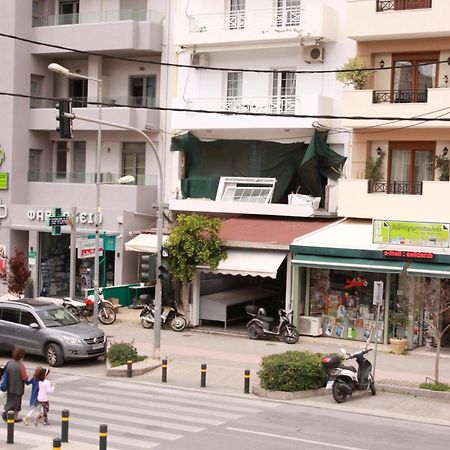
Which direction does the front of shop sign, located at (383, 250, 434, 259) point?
toward the camera

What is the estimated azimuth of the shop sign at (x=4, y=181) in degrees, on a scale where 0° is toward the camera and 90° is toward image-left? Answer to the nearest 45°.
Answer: approximately 0°

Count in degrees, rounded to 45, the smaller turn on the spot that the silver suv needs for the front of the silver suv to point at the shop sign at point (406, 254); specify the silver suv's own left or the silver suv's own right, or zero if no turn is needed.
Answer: approximately 45° to the silver suv's own left

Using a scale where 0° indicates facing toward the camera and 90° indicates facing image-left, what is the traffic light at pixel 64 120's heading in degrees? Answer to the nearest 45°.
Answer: approximately 90°

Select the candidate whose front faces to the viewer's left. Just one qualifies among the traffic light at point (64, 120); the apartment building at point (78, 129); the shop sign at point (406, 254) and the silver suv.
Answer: the traffic light

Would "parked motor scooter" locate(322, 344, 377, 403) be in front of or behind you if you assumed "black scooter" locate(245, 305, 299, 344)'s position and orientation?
in front

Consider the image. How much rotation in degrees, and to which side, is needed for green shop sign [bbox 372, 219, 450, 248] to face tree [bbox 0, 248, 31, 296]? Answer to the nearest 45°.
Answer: approximately 90° to its right

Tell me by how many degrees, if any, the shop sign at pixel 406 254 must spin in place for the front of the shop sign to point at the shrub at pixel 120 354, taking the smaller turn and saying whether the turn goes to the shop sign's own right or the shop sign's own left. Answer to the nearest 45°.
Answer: approximately 45° to the shop sign's own right

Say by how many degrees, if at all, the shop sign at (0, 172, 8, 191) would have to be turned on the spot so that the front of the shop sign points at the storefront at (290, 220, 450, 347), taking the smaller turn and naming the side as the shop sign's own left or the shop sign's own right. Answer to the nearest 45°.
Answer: approximately 45° to the shop sign's own left
